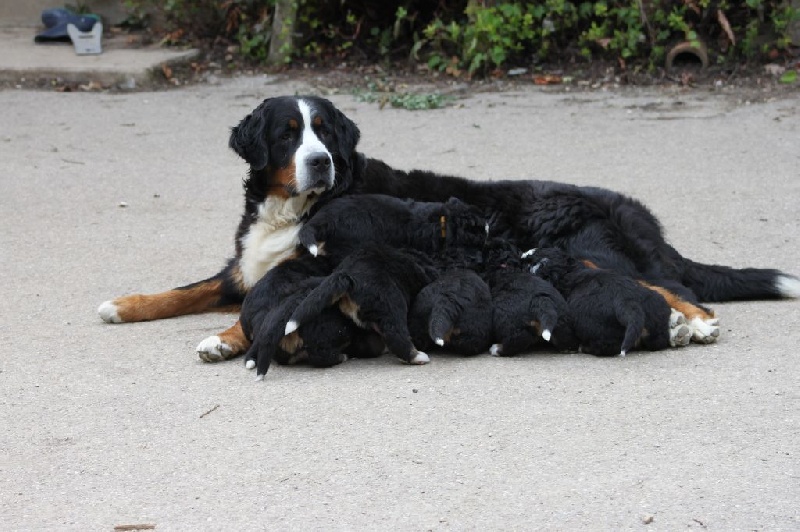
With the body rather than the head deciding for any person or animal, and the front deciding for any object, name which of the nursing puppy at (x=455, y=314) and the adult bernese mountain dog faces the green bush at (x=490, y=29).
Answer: the nursing puppy

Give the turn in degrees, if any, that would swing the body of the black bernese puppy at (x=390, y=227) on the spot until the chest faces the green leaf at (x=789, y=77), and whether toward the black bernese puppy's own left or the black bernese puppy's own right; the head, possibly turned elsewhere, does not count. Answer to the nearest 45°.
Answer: approximately 45° to the black bernese puppy's own left

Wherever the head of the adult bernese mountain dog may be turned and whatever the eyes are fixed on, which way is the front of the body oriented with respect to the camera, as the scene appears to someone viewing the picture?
to the viewer's left

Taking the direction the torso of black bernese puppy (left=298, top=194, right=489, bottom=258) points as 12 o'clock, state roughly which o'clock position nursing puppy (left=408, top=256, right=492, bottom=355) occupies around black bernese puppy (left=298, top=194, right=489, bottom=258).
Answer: nursing puppy (left=408, top=256, right=492, bottom=355) is roughly at 2 o'clock from black bernese puppy (left=298, top=194, right=489, bottom=258).

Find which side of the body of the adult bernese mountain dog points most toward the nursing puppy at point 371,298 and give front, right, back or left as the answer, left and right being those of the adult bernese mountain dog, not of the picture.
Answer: left

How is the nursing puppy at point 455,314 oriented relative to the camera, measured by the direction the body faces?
away from the camera

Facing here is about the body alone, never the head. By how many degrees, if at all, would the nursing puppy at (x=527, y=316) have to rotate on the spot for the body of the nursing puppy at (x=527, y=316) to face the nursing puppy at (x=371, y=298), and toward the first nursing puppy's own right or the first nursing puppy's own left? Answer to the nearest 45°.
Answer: approximately 45° to the first nursing puppy's own left

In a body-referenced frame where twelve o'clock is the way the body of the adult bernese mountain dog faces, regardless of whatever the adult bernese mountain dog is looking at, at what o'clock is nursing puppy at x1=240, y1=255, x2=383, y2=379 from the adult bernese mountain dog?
The nursing puppy is roughly at 9 o'clock from the adult bernese mountain dog.

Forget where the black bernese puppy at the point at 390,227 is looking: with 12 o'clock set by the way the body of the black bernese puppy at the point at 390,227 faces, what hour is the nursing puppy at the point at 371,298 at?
the nursing puppy at the point at 371,298 is roughly at 3 o'clock from the black bernese puppy at the point at 390,227.

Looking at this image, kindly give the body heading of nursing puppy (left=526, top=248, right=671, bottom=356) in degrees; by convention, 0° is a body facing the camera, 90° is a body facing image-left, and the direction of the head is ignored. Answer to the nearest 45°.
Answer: approximately 135°

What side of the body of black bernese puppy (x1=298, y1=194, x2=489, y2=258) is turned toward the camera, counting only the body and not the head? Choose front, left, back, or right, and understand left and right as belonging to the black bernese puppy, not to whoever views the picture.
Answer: right

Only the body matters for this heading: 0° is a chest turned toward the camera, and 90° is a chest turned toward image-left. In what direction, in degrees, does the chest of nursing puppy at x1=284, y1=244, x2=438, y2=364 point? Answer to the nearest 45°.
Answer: approximately 225°
